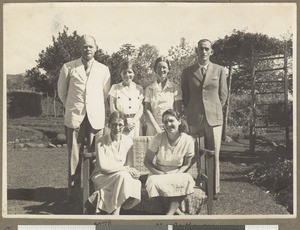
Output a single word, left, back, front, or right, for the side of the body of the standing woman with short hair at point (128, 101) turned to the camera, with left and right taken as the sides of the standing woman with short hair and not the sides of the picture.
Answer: front

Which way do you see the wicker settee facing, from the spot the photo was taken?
facing the viewer
